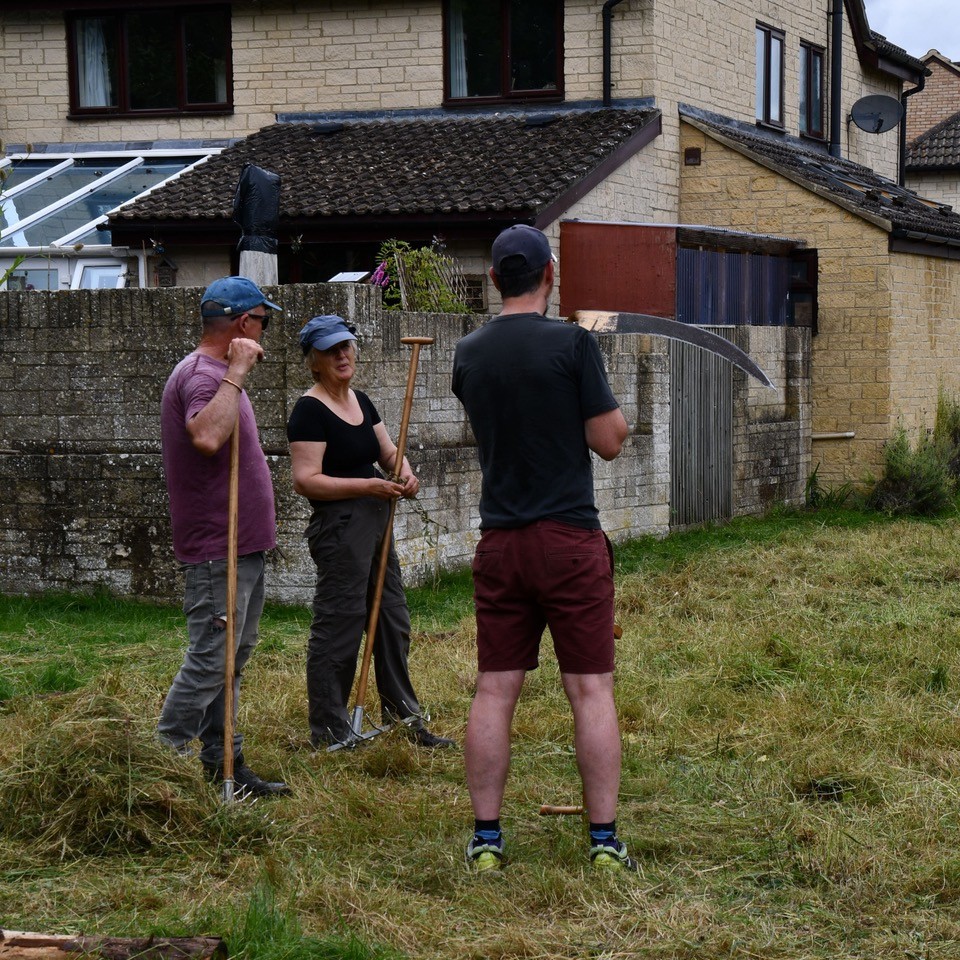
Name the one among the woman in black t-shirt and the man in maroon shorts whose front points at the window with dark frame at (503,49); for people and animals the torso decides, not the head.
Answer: the man in maroon shorts

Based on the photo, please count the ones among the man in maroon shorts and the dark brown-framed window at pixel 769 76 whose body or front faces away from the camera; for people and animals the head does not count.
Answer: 1

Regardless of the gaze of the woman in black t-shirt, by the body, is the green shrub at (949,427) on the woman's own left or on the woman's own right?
on the woman's own left

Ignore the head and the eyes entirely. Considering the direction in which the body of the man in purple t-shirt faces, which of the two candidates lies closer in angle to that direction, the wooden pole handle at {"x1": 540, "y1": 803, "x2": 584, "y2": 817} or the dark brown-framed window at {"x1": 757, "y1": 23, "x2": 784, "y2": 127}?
the wooden pole handle

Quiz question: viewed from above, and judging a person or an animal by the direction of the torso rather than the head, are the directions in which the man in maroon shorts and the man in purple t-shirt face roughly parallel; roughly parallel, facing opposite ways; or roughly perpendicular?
roughly perpendicular

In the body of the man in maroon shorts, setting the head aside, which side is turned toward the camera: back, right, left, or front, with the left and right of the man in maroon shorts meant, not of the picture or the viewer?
back

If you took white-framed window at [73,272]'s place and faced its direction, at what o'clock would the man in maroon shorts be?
The man in maroon shorts is roughly at 12 o'clock from the white-framed window.

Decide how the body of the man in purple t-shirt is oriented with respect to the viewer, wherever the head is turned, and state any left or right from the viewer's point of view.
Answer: facing to the right of the viewer

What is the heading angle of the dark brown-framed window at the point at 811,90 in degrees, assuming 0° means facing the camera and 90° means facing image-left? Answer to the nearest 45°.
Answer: approximately 315°
